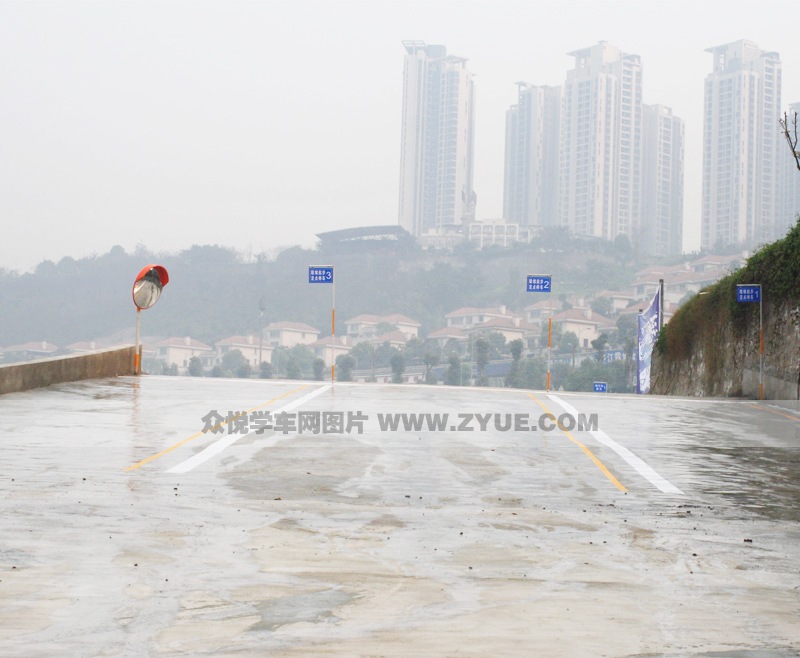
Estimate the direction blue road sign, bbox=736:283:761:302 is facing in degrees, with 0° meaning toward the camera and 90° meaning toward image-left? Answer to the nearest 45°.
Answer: approximately 0°

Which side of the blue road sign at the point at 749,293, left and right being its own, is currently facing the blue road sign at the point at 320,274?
right
